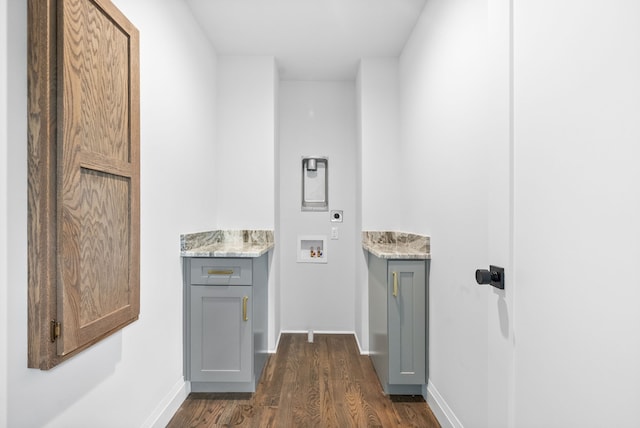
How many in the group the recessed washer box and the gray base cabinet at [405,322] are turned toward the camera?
2

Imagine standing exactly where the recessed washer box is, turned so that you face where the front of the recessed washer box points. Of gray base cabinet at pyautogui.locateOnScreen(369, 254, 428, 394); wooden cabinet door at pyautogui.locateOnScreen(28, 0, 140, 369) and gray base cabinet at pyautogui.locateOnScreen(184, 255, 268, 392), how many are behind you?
0

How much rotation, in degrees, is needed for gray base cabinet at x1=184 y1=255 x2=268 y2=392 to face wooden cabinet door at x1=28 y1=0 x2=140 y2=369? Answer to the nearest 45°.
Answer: approximately 45° to its right

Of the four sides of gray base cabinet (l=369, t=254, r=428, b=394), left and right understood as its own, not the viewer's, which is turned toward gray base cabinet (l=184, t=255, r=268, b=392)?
right

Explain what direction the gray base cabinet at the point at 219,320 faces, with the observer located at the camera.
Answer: facing the viewer

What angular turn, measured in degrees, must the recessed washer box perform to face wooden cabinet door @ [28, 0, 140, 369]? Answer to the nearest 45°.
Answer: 0° — it already faces it

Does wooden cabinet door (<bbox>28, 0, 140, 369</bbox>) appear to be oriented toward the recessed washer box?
no

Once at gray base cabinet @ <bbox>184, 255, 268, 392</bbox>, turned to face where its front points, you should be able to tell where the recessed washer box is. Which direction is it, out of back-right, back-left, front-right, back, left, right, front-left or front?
back-left

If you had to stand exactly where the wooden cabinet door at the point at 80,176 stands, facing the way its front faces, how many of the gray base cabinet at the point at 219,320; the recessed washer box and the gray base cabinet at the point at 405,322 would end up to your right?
0

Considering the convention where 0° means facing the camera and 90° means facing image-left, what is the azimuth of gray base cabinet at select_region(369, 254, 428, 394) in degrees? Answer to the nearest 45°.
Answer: approximately 0°

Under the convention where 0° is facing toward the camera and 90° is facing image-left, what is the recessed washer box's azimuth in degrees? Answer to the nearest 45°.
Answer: approximately 0°

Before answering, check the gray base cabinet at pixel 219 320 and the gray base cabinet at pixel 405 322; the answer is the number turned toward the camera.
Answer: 2

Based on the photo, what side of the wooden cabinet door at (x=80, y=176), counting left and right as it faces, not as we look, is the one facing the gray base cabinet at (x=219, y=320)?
left

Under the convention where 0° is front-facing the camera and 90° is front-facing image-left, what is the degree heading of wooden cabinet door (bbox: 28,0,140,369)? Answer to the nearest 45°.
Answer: approximately 315°

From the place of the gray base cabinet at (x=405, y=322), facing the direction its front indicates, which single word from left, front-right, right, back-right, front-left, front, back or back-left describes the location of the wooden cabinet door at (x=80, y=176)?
front-right

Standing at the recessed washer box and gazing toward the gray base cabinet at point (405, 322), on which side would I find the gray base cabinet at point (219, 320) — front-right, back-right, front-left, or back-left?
front-right

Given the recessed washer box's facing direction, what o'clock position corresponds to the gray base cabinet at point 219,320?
The gray base cabinet is roughly at 1 o'clock from the recessed washer box.

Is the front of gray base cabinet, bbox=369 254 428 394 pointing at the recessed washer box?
no
